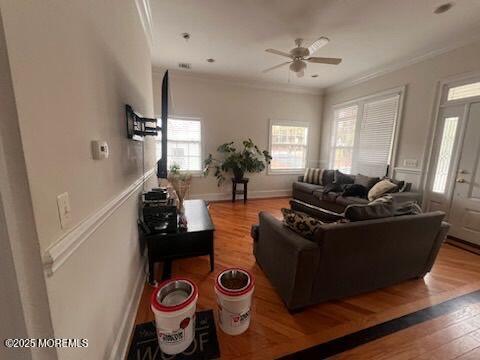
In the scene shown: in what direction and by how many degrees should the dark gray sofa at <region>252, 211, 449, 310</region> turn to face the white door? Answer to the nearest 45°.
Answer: approximately 90° to its right

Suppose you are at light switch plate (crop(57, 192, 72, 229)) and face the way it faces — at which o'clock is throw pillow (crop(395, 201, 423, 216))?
The throw pillow is roughly at 11 o'clock from the light switch plate.

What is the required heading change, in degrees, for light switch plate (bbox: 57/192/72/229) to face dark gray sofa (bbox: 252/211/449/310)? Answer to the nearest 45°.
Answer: approximately 45° to its left

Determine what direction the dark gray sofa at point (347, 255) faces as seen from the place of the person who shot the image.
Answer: facing away from the viewer and to the left of the viewer

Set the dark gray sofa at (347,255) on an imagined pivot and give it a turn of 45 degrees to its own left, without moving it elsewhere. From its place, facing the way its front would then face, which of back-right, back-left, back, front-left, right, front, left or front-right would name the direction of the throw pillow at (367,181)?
right

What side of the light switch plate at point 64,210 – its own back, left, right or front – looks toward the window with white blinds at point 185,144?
left

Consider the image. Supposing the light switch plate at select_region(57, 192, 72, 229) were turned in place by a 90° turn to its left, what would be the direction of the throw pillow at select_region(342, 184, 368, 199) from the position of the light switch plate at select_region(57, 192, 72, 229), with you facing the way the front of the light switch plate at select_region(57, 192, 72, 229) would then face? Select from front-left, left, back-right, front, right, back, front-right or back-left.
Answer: front-right

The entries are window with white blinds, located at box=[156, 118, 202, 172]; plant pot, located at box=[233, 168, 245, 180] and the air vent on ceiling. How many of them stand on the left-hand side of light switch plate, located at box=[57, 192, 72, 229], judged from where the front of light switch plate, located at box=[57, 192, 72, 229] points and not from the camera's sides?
3

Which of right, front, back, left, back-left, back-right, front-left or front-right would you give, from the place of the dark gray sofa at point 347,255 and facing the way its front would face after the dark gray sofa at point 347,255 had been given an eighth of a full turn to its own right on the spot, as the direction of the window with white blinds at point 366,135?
front

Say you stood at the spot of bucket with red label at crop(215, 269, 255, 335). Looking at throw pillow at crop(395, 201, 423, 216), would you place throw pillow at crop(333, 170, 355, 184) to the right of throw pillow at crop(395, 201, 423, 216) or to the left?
left

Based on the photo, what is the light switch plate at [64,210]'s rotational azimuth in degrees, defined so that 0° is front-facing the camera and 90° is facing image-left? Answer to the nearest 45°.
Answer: approximately 315°

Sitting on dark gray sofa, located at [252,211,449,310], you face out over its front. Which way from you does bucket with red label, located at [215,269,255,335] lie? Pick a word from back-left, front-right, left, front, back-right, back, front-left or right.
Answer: left

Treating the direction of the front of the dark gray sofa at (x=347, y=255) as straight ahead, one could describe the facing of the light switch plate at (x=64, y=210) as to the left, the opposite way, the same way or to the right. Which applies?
to the right

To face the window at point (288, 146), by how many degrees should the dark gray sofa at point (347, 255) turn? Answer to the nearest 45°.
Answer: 0° — it already faces it

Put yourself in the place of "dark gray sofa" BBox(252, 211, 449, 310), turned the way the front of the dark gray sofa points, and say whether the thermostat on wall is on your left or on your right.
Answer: on your left

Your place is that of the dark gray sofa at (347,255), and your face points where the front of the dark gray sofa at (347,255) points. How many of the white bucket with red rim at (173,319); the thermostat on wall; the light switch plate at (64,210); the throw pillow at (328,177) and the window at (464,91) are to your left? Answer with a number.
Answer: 3

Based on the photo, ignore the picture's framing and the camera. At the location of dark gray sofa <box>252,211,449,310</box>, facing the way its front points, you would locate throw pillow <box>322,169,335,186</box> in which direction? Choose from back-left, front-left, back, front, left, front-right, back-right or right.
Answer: front-right
